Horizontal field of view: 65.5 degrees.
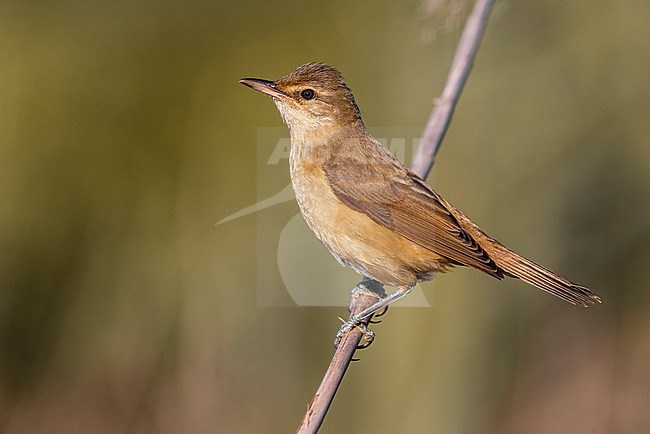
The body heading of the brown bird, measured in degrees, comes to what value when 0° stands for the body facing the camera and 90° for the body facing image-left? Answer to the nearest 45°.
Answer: approximately 90°
